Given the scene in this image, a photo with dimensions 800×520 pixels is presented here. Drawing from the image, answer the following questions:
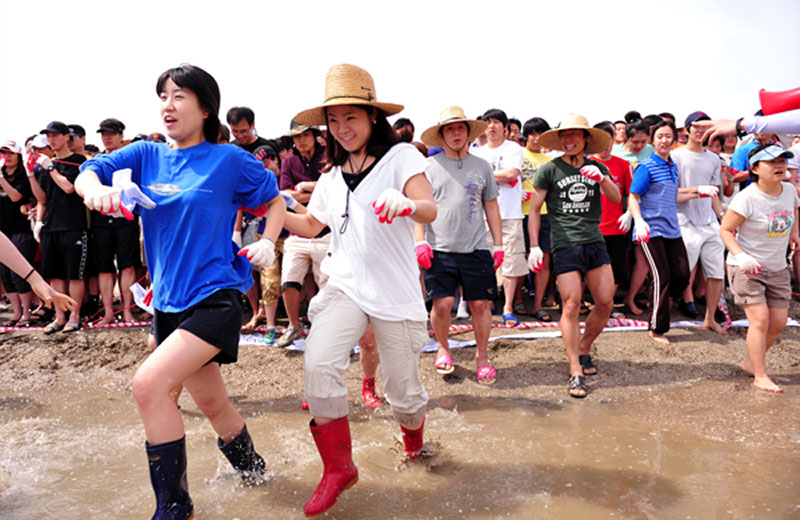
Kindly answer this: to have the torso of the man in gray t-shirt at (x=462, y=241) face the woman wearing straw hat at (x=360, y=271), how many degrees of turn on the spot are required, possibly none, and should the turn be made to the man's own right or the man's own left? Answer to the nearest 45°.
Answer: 0° — they already face them

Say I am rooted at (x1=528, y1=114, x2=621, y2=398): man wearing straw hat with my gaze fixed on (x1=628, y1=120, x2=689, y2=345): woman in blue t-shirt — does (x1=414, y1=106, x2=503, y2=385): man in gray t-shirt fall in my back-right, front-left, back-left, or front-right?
back-left

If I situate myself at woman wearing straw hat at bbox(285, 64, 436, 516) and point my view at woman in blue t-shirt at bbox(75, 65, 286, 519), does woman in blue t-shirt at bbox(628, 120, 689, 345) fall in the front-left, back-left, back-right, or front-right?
back-right

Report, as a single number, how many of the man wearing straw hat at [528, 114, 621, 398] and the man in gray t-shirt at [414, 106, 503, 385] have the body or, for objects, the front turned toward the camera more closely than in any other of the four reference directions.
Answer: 2

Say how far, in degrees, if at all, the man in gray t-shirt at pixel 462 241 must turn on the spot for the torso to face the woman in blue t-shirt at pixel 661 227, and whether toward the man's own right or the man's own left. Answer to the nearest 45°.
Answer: approximately 135° to the man's own left

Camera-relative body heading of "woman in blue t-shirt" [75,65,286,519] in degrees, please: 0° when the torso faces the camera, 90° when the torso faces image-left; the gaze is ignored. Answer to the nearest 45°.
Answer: approximately 45°
